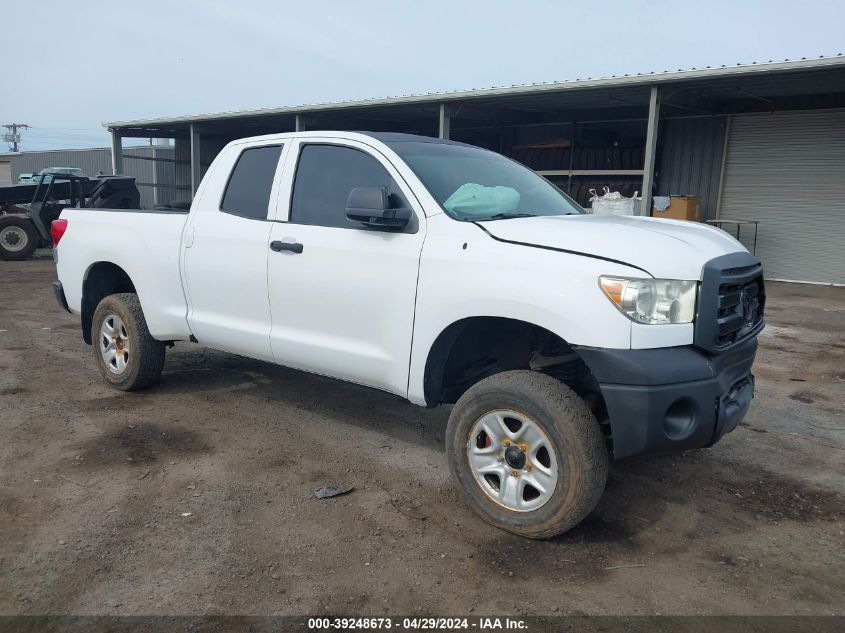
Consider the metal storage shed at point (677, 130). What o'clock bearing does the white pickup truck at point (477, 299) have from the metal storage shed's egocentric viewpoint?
The white pickup truck is roughly at 11 o'clock from the metal storage shed.

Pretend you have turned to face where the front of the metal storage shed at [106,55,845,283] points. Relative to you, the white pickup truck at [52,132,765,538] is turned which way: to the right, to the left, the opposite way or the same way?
to the left

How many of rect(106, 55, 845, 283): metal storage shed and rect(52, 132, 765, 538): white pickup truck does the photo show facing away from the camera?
0

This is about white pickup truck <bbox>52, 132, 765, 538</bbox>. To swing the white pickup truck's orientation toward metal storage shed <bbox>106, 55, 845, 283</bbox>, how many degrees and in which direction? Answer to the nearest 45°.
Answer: approximately 90° to its left

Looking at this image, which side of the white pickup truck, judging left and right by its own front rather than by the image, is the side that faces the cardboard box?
left

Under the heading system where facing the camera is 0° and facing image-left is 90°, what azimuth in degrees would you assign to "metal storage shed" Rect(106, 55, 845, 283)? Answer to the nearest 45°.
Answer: approximately 45°
